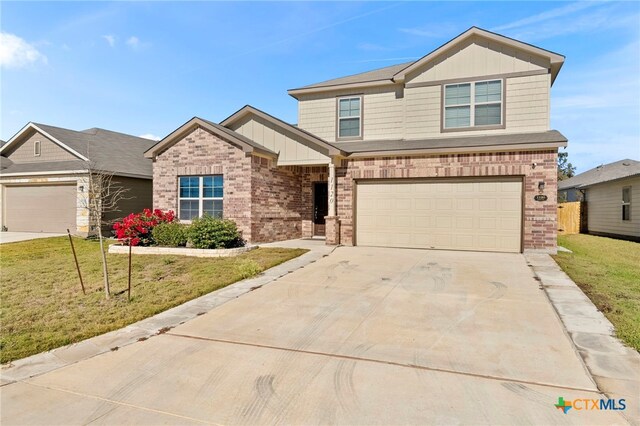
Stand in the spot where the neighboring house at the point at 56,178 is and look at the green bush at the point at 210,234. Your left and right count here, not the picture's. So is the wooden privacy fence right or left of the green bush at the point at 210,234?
left

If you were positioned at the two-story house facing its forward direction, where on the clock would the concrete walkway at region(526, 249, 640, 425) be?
The concrete walkway is roughly at 12 o'clock from the two-story house.

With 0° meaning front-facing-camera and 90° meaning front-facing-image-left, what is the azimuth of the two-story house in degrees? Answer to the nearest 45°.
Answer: approximately 0°

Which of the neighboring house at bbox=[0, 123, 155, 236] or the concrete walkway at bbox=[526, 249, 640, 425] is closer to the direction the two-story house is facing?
the concrete walkway

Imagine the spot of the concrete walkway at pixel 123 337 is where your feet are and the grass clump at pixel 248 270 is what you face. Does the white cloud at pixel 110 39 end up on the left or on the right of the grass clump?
left

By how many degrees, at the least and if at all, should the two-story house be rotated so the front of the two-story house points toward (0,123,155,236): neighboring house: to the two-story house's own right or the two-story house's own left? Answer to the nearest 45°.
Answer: approximately 90° to the two-story house's own right

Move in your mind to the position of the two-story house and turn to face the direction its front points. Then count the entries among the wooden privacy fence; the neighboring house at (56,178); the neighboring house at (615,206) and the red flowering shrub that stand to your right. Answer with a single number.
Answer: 2
